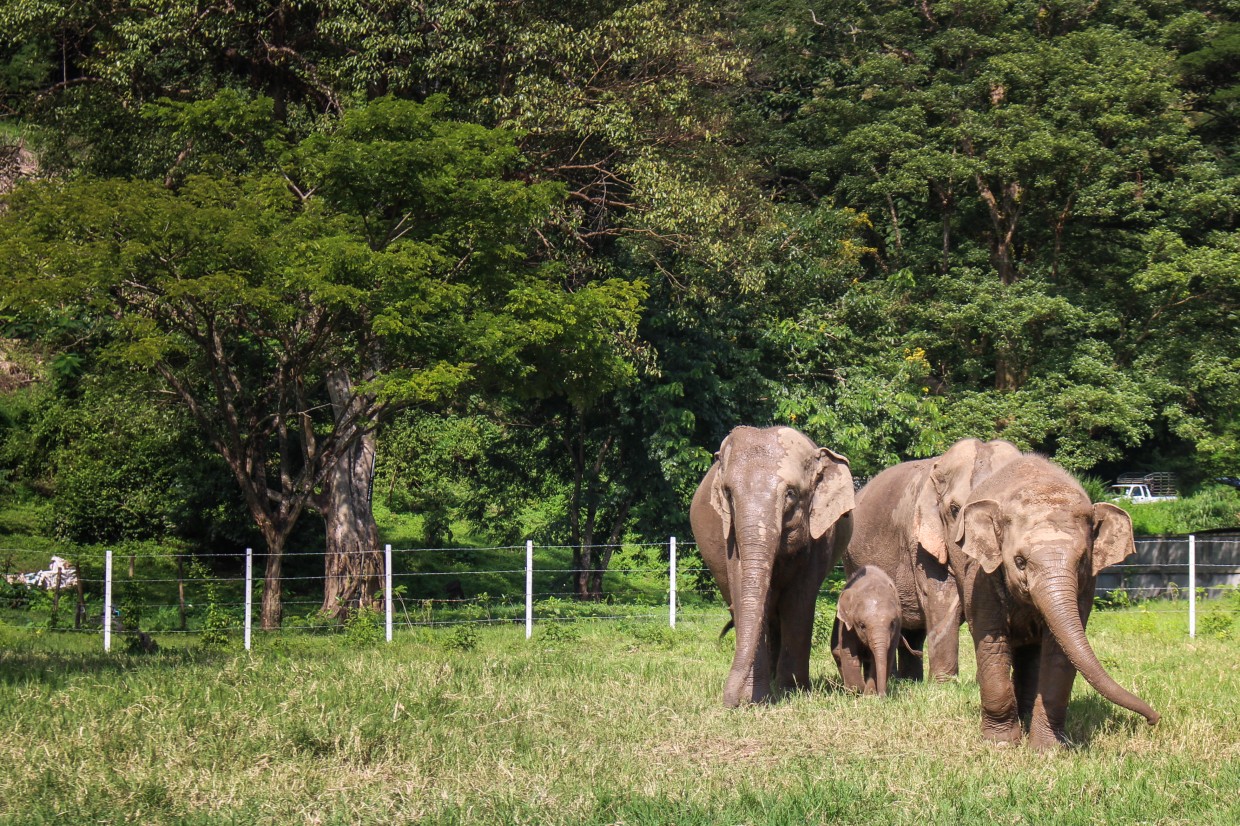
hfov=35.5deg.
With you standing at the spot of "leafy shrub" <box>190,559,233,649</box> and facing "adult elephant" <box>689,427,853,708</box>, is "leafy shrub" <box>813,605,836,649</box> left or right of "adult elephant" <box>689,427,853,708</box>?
left

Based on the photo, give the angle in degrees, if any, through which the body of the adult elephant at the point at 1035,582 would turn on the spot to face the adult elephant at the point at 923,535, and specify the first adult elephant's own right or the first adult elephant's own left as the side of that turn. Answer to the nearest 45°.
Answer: approximately 180°

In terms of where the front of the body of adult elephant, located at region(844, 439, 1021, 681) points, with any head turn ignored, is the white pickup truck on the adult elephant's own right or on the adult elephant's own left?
on the adult elephant's own left

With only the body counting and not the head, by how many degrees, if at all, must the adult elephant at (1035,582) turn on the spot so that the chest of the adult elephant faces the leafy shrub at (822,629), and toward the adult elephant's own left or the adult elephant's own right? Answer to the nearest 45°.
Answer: approximately 180°

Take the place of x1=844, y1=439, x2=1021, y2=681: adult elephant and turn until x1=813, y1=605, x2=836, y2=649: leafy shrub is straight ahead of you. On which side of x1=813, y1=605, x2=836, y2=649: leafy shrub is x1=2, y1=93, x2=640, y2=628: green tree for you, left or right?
left

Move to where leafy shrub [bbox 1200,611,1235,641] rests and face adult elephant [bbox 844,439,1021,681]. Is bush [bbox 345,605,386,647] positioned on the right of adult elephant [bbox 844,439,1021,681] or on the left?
right

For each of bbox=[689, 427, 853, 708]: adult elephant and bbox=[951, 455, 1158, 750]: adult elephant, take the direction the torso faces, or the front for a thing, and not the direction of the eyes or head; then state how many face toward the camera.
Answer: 2

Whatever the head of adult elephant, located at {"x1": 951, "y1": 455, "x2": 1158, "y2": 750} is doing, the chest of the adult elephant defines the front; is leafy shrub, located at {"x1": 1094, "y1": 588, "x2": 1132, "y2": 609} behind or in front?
behind

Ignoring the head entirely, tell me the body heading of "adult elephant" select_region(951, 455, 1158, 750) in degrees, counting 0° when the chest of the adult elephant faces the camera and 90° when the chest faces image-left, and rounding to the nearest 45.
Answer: approximately 0°

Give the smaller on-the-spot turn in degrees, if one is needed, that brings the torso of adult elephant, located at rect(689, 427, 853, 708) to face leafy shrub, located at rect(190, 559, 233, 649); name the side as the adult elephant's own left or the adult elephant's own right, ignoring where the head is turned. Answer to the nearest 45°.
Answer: approximately 135° to the adult elephant's own right
